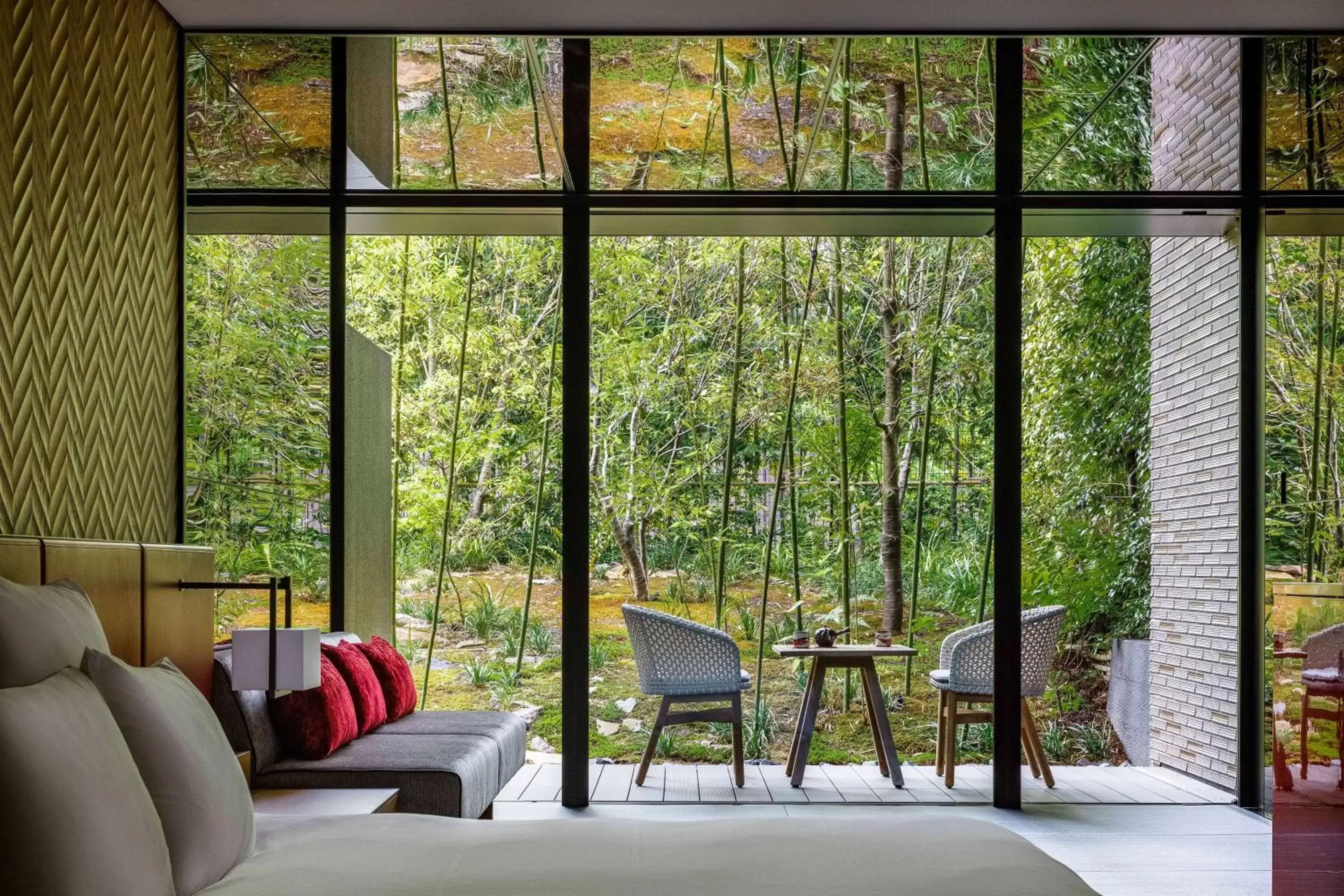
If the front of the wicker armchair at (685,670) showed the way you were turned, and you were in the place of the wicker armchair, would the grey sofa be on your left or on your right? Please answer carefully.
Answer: on your right

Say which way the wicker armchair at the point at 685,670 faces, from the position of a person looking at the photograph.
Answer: facing to the right of the viewer

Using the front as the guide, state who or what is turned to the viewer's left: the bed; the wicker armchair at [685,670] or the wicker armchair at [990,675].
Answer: the wicker armchair at [990,675]

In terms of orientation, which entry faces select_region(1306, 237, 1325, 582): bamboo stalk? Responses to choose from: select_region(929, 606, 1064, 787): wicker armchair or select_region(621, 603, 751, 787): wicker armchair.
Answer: select_region(621, 603, 751, 787): wicker armchair

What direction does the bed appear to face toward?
to the viewer's right

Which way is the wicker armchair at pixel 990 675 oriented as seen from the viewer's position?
to the viewer's left
